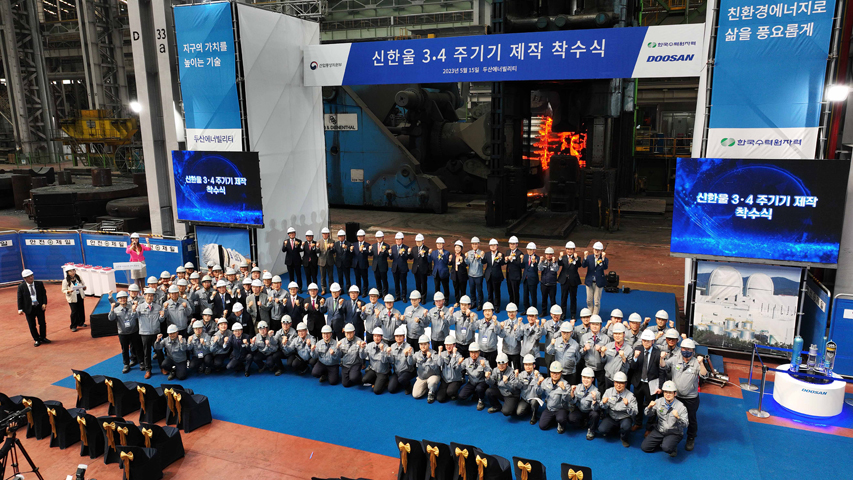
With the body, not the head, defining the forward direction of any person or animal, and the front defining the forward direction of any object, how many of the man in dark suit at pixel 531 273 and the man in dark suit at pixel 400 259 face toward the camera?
2

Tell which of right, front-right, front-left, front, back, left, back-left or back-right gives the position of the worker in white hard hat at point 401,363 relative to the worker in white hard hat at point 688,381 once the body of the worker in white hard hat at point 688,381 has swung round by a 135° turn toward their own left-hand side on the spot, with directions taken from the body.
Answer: back-left

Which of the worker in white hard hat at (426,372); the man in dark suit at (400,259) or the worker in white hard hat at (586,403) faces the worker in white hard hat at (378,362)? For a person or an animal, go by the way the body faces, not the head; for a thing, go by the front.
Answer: the man in dark suit

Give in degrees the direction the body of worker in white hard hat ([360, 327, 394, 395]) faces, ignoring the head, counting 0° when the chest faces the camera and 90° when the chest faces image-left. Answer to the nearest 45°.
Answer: approximately 0°

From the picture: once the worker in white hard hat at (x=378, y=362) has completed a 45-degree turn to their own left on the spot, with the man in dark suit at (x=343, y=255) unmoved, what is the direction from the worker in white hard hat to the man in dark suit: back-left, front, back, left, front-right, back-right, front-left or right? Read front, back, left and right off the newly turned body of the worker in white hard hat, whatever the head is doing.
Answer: back-left
